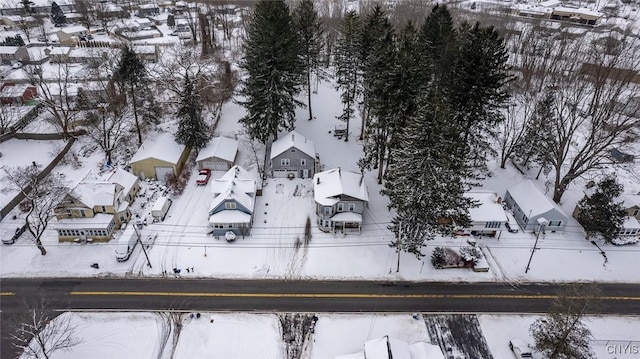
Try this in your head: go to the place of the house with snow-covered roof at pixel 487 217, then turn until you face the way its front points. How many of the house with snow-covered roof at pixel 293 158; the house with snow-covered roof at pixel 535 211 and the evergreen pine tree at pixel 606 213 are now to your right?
1

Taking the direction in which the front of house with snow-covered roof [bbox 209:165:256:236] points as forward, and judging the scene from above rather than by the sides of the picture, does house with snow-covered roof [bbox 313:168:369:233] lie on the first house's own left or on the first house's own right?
on the first house's own left

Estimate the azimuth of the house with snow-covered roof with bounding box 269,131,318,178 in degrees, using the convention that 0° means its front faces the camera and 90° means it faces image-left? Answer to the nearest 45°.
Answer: approximately 0°

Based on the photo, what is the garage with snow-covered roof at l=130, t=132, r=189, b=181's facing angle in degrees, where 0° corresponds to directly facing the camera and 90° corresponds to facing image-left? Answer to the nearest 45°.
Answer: approximately 0°

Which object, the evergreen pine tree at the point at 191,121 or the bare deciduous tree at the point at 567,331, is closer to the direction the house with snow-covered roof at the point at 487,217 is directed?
the bare deciduous tree

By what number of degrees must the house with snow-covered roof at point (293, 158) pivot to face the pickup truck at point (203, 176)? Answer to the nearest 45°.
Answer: approximately 90° to its right

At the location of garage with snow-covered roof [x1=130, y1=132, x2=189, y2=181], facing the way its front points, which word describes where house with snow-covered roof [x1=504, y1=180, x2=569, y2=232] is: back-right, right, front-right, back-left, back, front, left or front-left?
front-left

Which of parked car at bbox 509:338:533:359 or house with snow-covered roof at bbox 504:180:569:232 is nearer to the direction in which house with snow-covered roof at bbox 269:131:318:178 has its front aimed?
the parked car

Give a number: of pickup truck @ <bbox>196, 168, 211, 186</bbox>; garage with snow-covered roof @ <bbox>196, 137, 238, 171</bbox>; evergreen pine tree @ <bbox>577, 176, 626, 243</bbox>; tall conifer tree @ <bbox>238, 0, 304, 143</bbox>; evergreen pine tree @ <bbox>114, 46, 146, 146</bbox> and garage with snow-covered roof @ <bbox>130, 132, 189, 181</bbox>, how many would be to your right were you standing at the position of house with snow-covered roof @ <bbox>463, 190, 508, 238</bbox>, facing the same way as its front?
5
